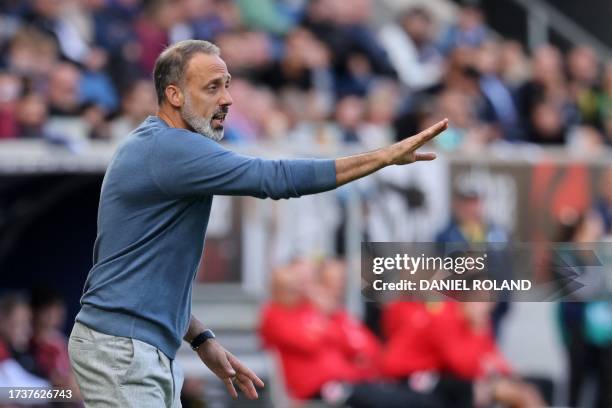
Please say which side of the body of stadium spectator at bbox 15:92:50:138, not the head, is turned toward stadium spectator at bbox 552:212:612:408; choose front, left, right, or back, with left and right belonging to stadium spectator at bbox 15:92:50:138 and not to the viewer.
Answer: left

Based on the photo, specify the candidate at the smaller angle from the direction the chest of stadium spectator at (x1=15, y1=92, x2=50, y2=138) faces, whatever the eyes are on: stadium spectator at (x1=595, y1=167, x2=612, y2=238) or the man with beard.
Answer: the man with beard

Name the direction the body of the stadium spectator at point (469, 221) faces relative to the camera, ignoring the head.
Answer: toward the camera

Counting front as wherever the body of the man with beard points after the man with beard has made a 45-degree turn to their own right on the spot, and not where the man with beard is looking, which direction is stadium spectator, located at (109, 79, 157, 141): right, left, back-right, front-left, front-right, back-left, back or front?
back-left

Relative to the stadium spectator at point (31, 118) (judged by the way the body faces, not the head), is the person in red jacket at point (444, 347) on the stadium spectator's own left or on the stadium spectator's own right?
on the stadium spectator's own left

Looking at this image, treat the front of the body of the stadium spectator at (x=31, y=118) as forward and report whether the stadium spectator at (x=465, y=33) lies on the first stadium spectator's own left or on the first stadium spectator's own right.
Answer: on the first stadium spectator's own left

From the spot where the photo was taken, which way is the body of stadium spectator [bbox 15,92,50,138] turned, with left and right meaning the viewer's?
facing the viewer

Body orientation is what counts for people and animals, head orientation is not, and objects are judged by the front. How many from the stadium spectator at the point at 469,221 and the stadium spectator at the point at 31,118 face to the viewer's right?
0

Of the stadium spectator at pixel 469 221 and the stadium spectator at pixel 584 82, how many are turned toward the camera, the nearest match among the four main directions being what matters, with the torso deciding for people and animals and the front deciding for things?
2

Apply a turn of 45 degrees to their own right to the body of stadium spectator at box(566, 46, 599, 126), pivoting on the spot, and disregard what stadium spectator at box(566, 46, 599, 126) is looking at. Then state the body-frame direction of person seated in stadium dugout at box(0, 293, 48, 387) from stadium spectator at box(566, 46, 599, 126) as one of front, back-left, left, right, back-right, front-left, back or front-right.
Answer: front

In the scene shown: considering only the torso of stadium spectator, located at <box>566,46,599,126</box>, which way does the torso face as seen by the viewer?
toward the camera

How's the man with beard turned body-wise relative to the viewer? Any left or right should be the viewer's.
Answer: facing to the right of the viewer
